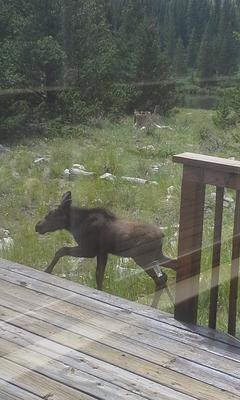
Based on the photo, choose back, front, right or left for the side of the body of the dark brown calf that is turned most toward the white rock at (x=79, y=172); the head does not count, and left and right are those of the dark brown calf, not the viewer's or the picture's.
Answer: right

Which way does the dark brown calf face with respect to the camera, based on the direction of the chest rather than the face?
to the viewer's left

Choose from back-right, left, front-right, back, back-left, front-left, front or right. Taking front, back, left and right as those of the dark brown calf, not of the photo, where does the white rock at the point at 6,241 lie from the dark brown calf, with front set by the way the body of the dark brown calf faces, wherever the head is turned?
front-right

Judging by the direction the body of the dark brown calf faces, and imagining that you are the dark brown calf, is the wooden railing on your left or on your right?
on your left

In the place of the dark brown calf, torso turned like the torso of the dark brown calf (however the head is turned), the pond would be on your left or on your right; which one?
on your right

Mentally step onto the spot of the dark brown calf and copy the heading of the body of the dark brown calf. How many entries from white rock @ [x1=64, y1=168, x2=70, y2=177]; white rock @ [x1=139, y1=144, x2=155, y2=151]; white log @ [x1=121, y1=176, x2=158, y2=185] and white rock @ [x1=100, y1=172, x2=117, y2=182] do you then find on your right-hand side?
4

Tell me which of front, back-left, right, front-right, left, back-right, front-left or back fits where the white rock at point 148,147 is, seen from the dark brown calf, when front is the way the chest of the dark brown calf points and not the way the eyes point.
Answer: right

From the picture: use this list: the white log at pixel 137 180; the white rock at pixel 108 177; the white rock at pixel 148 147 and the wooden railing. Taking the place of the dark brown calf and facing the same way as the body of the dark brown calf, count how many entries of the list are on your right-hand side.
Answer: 3

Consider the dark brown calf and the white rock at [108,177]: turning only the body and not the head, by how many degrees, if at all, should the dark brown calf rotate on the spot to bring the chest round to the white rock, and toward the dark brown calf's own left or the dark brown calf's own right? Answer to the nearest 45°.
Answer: approximately 90° to the dark brown calf's own right

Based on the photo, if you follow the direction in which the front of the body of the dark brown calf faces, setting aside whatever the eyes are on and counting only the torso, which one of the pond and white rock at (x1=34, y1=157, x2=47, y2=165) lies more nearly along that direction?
the white rock

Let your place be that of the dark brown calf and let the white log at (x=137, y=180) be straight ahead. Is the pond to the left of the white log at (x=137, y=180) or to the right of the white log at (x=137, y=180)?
right

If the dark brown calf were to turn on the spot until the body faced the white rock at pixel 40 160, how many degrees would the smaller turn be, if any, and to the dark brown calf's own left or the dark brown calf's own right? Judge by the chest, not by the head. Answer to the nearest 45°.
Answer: approximately 90° to the dark brown calf's own right

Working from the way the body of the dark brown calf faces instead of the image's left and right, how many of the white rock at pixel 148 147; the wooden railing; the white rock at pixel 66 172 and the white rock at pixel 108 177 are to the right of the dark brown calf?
3

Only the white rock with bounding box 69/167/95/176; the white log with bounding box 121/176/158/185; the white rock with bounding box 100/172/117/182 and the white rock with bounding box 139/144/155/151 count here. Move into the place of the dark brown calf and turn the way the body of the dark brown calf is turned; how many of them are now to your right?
4
